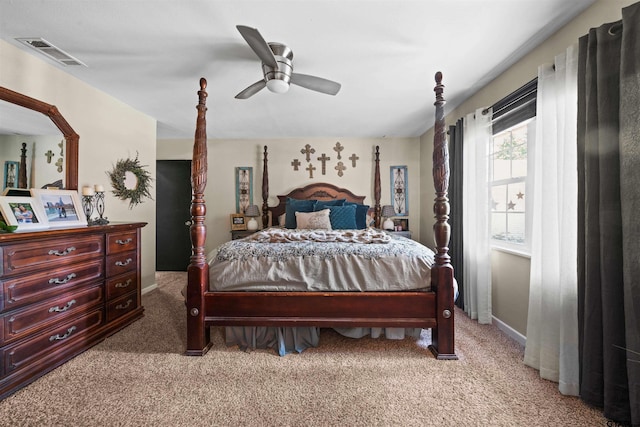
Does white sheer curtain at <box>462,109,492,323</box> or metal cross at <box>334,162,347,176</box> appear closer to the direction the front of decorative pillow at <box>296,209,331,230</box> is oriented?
the white sheer curtain

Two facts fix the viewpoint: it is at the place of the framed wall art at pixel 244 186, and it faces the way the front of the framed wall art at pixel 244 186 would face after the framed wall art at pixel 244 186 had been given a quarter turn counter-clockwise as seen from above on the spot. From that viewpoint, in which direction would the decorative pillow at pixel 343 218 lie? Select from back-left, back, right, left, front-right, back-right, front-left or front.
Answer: front-right

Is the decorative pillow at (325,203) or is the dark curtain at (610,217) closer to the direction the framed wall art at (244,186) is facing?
the dark curtain

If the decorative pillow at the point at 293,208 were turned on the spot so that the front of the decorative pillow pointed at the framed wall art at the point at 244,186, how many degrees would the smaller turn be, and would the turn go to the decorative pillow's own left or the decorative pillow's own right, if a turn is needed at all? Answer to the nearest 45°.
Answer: approximately 135° to the decorative pillow's own right

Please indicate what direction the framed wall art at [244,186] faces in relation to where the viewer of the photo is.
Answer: facing the viewer

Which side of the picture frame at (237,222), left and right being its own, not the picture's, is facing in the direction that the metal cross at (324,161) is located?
left

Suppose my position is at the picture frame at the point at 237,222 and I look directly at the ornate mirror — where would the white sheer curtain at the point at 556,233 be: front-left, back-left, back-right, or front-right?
front-left

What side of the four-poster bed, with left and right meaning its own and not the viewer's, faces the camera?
front

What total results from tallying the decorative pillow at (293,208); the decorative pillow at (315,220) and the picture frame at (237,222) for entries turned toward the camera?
3

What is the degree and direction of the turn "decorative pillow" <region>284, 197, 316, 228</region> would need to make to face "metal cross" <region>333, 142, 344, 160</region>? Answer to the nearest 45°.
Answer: approximately 135° to its left

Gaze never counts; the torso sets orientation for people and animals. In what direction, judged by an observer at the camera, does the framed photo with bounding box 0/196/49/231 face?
facing the viewer and to the right of the viewer

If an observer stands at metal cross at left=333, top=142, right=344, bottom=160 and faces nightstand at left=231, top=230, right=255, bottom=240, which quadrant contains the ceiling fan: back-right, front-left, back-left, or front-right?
front-left

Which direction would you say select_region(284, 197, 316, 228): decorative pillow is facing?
toward the camera

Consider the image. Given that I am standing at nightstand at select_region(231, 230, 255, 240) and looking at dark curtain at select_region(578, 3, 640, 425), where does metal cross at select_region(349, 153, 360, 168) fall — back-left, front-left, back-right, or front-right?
front-left
